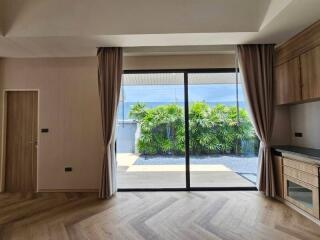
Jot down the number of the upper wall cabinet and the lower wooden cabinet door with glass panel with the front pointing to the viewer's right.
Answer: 0

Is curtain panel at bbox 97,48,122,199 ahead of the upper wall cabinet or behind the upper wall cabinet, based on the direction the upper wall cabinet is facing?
ahead

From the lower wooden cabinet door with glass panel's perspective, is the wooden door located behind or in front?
in front

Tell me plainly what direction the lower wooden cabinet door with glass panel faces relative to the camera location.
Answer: facing the viewer and to the left of the viewer

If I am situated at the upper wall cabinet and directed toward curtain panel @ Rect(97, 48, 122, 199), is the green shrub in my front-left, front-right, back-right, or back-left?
front-right
